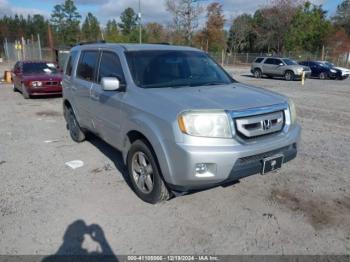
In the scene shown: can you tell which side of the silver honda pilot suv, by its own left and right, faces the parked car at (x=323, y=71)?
left

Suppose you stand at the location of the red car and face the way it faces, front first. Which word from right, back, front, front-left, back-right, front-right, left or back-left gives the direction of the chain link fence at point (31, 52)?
back-left

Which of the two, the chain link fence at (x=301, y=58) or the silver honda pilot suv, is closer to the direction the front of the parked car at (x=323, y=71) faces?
the silver honda pilot suv

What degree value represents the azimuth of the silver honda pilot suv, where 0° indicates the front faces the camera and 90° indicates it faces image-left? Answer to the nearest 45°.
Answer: approximately 315°

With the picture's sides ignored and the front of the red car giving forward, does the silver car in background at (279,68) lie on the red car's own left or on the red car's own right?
on the red car's own left

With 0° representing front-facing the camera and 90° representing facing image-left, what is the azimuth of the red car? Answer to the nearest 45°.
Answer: approximately 315°

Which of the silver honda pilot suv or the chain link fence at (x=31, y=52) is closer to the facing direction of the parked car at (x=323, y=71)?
the silver honda pilot suv
